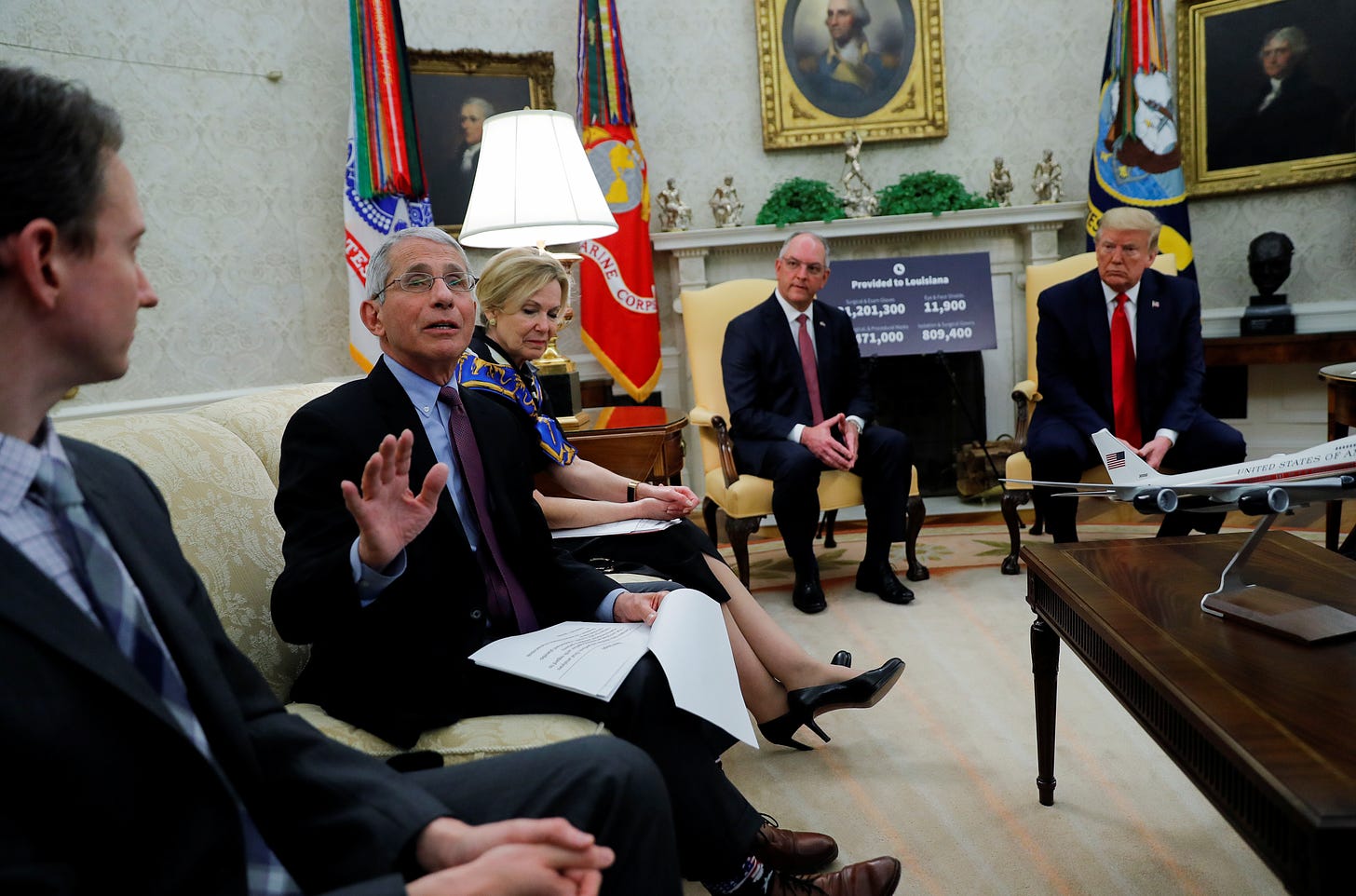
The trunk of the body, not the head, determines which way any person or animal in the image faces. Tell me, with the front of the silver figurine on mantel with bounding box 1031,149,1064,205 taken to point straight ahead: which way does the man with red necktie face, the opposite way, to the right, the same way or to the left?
the same way

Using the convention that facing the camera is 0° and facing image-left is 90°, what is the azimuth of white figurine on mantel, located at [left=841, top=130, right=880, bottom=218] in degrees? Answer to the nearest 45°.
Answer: approximately 0°

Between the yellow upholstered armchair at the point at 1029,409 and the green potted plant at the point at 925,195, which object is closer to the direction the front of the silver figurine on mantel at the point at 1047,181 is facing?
the yellow upholstered armchair

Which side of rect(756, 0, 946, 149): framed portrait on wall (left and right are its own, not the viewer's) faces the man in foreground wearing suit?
front

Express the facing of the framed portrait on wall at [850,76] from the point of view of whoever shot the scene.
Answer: facing the viewer

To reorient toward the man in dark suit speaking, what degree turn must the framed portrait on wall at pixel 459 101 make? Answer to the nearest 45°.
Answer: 0° — it already faces them

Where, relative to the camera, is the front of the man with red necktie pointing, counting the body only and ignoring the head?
toward the camera

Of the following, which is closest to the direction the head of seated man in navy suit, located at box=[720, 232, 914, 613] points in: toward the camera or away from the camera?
toward the camera

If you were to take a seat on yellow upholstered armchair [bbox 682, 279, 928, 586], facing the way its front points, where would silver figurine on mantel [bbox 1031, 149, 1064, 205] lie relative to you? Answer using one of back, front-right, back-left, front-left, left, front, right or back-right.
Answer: left

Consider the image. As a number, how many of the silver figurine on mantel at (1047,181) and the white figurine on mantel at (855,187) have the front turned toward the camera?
2

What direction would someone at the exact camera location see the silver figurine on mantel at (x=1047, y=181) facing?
facing the viewer

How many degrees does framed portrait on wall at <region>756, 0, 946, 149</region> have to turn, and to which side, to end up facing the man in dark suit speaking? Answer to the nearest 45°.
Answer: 0° — it already faces them

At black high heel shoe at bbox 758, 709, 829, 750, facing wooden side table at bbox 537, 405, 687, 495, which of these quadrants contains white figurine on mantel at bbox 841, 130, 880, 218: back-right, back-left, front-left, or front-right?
front-right

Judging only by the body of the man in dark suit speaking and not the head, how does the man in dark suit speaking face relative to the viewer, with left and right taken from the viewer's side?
facing the viewer and to the right of the viewer

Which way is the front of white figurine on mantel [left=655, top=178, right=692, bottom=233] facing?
toward the camera

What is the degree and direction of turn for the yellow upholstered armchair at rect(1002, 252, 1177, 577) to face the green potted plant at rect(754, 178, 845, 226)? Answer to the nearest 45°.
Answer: approximately 135° to its right

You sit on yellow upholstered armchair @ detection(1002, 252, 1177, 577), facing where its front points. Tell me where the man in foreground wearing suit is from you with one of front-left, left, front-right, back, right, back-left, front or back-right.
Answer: front
